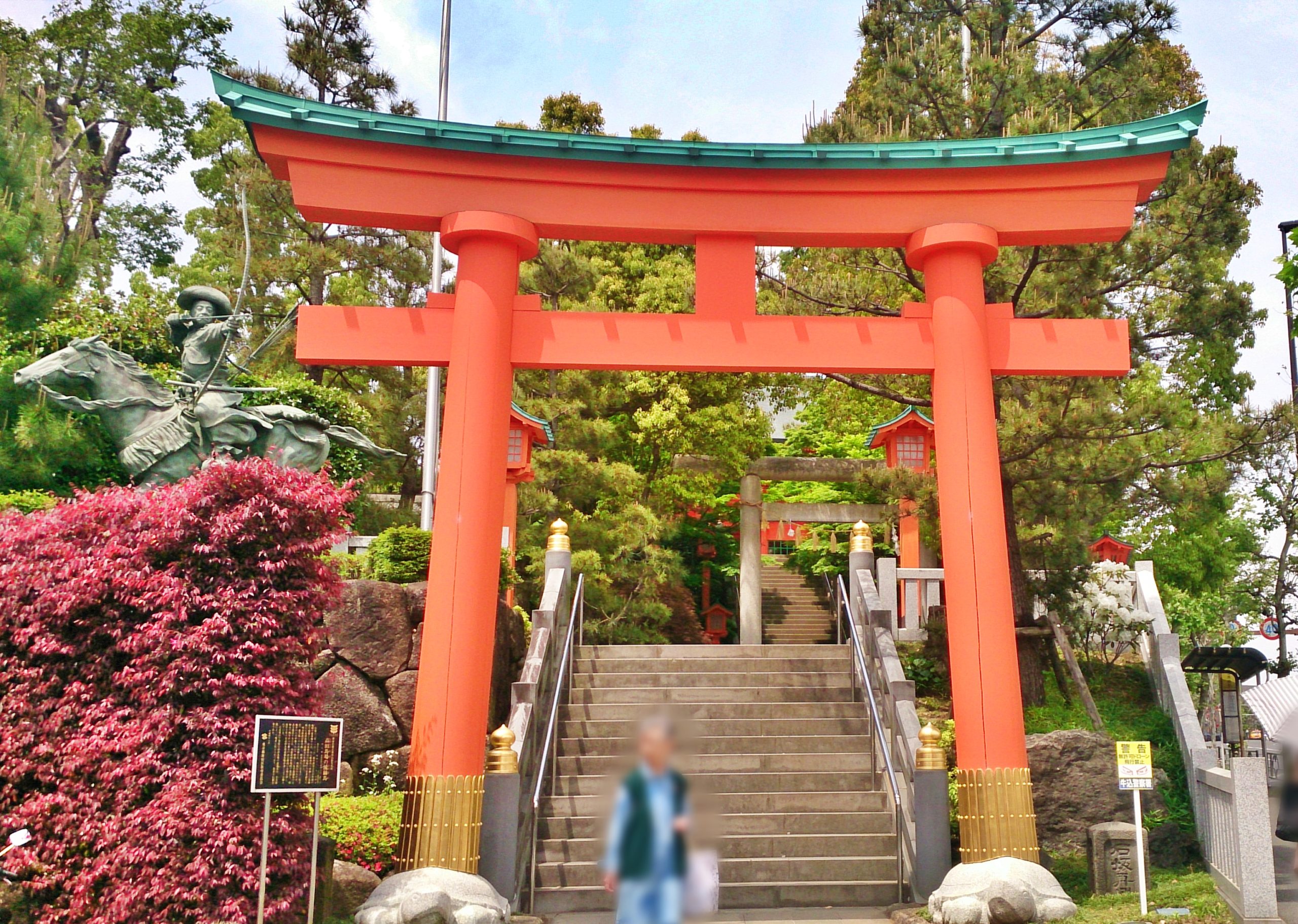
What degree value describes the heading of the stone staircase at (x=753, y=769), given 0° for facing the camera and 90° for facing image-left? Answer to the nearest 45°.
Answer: approximately 0°

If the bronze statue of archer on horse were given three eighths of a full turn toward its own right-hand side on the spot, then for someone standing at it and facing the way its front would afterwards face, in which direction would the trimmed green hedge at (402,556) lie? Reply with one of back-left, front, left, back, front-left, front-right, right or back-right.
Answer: front

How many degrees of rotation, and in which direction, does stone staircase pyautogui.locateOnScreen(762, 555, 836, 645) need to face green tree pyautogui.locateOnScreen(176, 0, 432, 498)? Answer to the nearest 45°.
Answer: approximately 45° to its right

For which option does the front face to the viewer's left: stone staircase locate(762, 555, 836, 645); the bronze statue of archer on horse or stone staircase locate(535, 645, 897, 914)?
the bronze statue of archer on horse

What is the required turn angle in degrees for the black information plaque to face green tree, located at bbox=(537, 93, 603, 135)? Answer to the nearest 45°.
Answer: approximately 180°

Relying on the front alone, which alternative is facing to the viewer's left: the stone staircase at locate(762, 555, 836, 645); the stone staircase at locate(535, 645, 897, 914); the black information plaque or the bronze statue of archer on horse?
the bronze statue of archer on horse

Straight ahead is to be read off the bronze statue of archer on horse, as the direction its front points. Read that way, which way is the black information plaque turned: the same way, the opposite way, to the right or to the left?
to the left

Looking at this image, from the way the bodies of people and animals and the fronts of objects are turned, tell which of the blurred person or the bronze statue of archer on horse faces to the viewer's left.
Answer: the bronze statue of archer on horse

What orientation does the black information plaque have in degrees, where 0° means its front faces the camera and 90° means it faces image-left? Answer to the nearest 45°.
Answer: approximately 0°

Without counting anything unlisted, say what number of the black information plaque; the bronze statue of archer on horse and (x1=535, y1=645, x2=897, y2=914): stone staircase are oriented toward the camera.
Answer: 2

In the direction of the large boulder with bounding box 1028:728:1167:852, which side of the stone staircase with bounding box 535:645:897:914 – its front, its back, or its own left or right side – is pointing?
left

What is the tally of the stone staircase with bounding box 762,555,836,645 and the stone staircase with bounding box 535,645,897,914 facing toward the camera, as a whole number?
2

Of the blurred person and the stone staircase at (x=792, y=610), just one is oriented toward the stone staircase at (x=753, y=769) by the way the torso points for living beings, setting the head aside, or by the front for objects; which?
the stone staircase at (x=792, y=610)

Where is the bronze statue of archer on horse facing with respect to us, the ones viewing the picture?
facing to the left of the viewer
